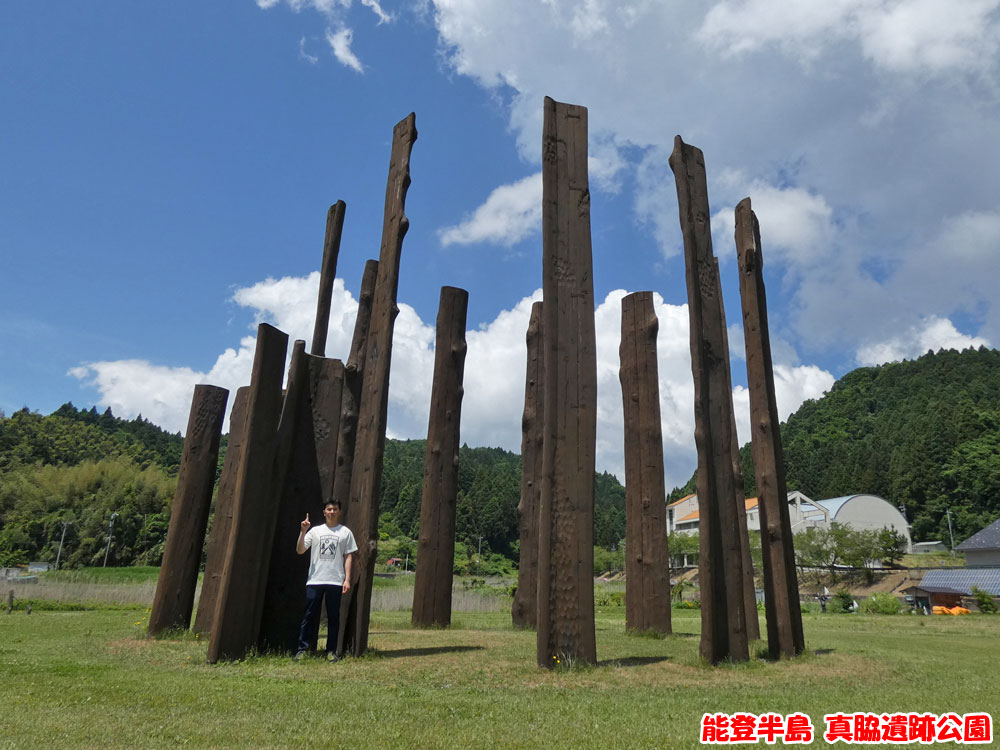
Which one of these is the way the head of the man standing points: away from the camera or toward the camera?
toward the camera

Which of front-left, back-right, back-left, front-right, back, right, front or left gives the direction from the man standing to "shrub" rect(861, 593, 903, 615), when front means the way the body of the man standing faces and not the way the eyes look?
back-left

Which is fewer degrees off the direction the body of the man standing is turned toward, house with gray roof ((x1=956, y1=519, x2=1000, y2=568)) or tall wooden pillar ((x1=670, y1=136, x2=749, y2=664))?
the tall wooden pillar

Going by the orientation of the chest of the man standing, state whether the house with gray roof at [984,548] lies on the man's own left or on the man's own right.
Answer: on the man's own left

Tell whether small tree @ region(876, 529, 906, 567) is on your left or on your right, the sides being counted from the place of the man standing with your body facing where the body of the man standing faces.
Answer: on your left

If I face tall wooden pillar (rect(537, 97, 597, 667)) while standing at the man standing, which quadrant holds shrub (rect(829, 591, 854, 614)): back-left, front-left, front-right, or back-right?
front-left

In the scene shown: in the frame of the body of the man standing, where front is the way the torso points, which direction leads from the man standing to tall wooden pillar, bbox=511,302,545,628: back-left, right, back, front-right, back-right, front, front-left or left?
back-left

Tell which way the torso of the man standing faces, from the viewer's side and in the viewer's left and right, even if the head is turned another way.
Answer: facing the viewer

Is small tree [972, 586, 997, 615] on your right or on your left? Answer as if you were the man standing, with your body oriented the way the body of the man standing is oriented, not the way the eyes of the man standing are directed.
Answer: on your left

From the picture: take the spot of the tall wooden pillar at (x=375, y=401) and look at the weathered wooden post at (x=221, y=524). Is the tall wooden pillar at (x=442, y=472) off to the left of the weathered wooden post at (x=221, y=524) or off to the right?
right

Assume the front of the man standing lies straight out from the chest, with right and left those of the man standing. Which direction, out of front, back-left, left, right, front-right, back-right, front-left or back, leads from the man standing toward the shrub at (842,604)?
back-left

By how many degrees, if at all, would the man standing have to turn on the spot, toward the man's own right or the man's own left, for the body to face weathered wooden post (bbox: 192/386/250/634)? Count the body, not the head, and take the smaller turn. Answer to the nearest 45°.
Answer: approximately 135° to the man's own right
